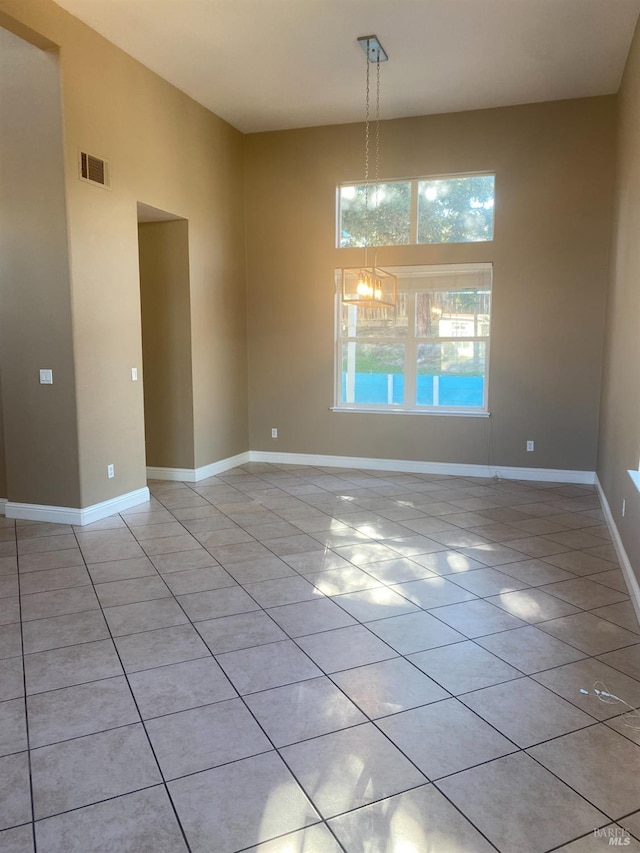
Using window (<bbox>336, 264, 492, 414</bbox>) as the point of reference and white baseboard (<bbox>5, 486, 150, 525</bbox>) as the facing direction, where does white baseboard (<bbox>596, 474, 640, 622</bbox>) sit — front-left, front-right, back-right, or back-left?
front-left

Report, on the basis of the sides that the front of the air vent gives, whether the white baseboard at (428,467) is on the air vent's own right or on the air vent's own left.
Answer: on the air vent's own left

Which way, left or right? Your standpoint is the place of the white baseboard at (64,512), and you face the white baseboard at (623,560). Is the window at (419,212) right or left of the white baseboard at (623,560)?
left

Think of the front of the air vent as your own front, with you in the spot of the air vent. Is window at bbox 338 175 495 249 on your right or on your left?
on your left

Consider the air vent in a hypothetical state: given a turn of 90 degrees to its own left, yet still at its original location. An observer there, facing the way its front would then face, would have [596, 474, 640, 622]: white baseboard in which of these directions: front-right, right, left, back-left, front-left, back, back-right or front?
right

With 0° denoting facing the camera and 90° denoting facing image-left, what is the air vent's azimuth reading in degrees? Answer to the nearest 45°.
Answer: approximately 315°
